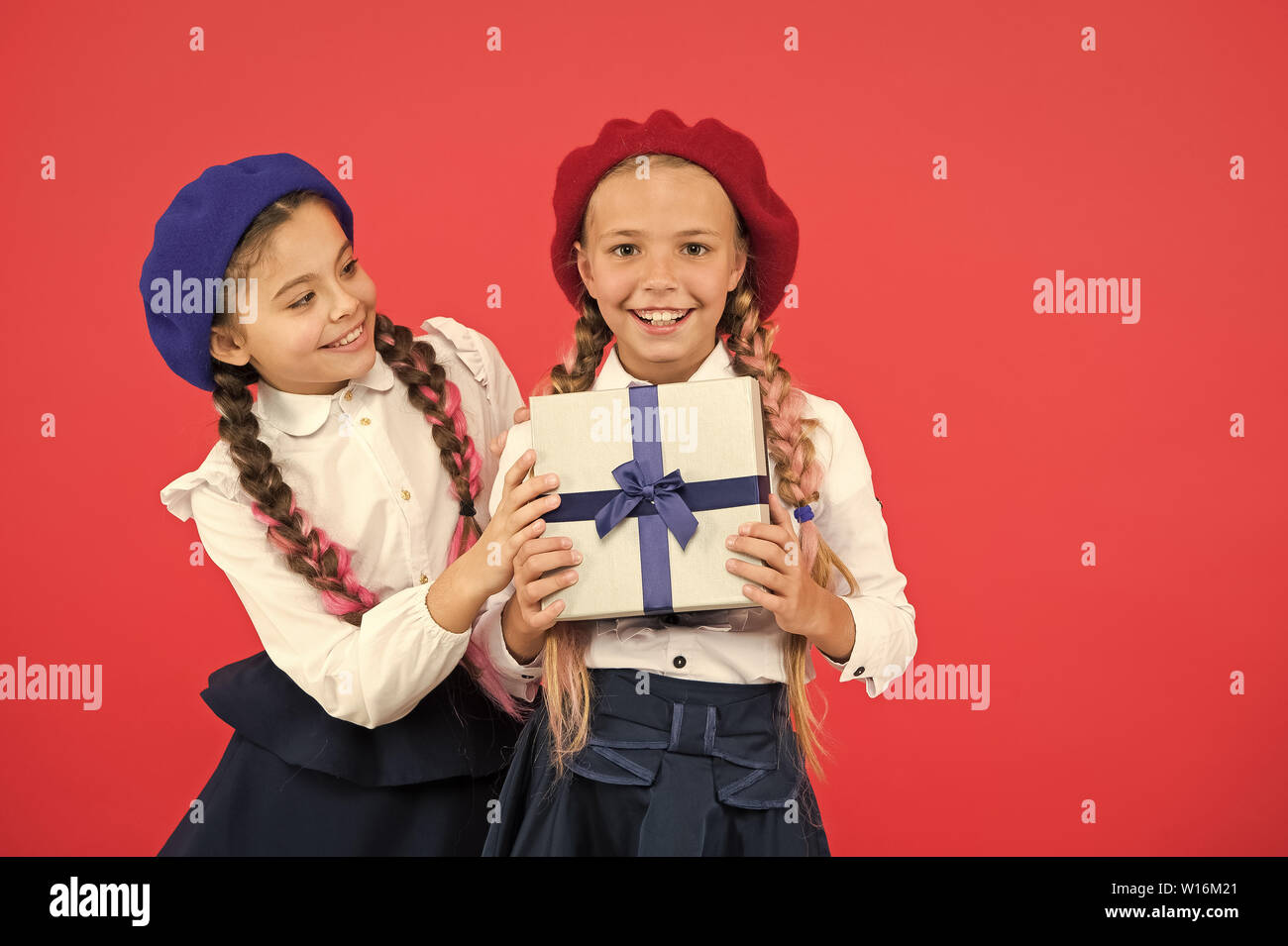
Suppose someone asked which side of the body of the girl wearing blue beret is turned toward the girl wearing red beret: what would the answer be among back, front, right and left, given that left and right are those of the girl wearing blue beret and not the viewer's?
front

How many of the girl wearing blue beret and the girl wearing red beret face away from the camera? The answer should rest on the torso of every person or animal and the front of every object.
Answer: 0

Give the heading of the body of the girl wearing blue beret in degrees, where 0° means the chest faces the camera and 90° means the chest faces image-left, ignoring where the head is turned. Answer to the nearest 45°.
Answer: approximately 315°

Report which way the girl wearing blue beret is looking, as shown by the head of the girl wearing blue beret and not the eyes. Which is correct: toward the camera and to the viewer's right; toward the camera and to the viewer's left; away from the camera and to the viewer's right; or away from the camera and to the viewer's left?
toward the camera and to the viewer's right

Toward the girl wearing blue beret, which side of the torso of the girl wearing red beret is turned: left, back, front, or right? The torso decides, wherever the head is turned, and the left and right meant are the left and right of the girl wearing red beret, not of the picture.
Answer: right

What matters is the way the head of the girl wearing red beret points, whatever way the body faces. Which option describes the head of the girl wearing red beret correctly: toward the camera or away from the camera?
toward the camera

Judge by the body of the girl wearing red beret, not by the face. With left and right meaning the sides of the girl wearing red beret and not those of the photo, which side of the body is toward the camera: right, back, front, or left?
front
